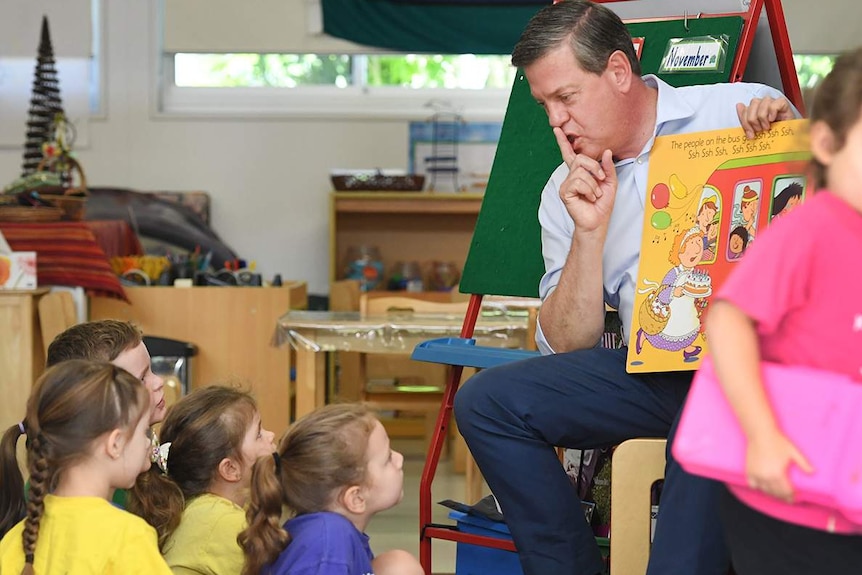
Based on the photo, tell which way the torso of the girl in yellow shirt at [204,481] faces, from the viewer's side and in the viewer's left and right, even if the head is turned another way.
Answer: facing away from the viewer and to the right of the viewer

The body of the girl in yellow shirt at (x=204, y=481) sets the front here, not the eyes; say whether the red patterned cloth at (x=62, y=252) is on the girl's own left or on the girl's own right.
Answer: on the girl's own left

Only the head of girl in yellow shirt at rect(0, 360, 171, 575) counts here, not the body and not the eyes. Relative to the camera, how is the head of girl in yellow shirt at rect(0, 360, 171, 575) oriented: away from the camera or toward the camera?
away from the camera

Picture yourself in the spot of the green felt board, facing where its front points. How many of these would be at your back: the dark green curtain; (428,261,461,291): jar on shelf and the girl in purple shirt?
2

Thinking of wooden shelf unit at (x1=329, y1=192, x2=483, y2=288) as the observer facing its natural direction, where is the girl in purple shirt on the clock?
The girl in purple shirt is roughly at 12 o'clock from the wooden shelf unit.

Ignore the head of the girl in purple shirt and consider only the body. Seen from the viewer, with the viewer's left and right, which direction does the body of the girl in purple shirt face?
facing to the right of the viewer

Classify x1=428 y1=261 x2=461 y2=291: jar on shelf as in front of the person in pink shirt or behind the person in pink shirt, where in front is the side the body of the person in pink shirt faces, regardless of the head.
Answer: behind

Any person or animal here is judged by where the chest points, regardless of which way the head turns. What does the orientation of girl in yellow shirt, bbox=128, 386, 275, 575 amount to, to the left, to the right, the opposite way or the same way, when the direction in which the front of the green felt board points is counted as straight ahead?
the opposite way

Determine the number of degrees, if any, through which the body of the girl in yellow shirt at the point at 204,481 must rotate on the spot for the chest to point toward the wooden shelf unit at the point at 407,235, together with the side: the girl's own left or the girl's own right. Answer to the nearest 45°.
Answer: approximately 45° to the girl's own left

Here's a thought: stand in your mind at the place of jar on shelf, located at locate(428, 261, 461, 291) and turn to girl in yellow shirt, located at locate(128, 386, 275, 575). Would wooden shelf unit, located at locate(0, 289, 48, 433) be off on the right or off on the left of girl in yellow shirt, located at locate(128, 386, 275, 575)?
right
